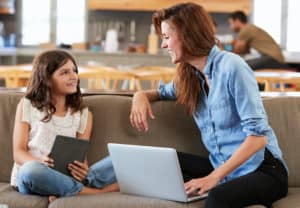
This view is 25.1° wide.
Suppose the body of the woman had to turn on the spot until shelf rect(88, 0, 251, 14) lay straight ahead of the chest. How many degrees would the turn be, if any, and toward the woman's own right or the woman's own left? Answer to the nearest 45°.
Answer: approximately 135° to the woman's own right

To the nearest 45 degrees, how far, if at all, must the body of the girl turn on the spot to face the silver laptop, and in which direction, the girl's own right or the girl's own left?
0° — they already face it

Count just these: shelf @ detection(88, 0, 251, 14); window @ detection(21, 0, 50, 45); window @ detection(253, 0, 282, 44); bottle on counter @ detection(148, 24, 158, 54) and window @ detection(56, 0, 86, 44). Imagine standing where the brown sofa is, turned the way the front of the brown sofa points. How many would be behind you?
5

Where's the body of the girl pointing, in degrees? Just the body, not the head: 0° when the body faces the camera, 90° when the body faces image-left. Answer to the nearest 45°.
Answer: approximately 315°

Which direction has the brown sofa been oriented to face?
toward the camera

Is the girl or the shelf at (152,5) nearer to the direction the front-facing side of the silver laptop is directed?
the shelf

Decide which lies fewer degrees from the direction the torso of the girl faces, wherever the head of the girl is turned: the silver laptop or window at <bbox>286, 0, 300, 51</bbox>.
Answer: the silver laptop

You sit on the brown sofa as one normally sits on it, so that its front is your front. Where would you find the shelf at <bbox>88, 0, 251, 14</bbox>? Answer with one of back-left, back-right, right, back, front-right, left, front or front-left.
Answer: back

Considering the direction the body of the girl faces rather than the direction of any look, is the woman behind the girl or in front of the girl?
in front

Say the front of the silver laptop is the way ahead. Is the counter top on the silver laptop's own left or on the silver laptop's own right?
on the silver laptop's own left

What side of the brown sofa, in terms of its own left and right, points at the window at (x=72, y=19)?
back

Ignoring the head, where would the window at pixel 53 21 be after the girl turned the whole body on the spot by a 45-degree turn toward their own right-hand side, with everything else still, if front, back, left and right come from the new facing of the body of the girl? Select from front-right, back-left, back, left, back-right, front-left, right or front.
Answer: back

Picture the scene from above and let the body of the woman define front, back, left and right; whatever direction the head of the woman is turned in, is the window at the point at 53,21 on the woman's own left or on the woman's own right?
on the woman's own right

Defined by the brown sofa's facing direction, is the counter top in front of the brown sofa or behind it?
behind
